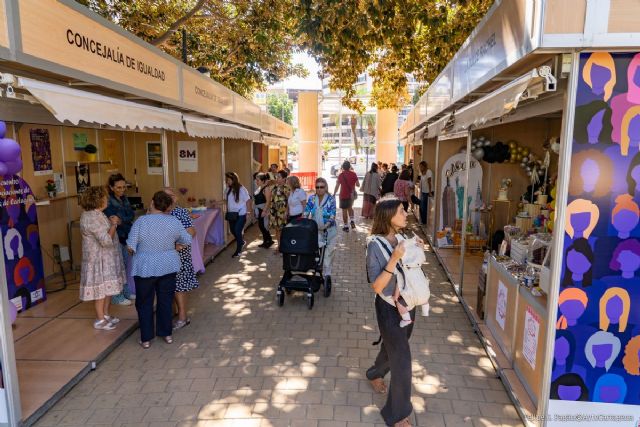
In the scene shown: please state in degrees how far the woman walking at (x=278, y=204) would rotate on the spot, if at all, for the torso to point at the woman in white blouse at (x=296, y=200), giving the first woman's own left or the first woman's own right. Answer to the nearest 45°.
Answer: approximately 90° to the first woman's own left

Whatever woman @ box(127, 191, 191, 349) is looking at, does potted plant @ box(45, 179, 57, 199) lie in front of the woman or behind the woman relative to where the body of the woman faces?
in front

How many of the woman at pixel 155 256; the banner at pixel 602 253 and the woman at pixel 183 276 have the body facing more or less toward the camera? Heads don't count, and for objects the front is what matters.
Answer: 1

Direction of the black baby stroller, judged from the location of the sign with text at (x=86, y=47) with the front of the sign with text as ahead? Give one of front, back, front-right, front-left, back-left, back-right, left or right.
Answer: front-left

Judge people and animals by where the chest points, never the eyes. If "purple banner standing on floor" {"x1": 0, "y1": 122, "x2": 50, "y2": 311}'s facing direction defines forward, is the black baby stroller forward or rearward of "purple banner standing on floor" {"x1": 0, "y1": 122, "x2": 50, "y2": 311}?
forward

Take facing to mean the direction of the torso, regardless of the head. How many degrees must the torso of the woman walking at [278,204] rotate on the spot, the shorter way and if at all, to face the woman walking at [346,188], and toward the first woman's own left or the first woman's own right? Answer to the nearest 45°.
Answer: approximately 180°

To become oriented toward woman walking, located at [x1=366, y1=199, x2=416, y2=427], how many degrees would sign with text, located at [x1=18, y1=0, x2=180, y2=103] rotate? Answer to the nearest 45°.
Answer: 0° — it already faces them

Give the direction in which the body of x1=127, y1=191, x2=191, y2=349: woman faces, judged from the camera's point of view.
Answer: away from the camera

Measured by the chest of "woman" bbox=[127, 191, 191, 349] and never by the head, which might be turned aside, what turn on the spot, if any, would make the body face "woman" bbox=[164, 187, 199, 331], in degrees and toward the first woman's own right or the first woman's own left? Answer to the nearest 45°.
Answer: approximately 45° to the first woman's own right
